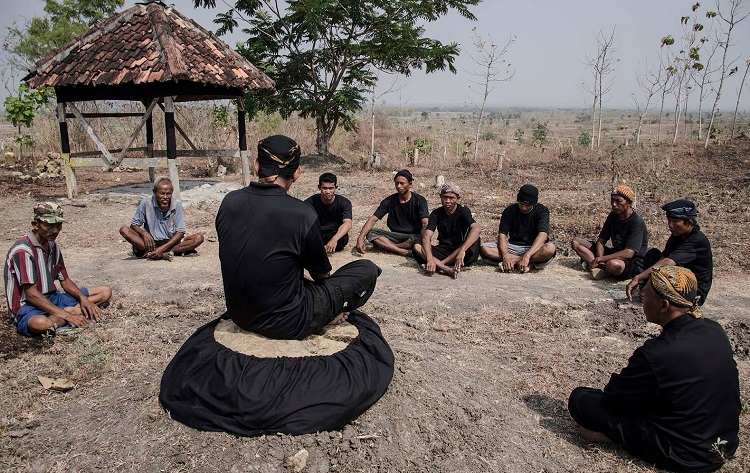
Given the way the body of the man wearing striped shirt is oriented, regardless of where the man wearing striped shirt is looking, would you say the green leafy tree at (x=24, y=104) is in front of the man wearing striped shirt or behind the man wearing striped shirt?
behind

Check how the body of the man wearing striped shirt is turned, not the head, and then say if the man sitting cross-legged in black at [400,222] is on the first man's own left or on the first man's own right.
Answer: on the first man's own left

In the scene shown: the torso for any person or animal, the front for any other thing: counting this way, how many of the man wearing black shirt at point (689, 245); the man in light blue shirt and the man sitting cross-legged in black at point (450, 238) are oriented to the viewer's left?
1

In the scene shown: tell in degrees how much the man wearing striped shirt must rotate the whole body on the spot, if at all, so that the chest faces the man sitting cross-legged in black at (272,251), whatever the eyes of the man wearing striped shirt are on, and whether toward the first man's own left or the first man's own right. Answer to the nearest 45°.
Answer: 0° — they already face them

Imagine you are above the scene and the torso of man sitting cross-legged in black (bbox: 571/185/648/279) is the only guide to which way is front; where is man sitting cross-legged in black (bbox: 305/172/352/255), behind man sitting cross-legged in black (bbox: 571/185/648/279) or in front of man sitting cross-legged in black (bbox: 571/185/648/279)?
in front

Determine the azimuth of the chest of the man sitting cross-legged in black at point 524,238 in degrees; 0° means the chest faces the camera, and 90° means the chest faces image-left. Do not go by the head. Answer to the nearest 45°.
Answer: approximately 0°

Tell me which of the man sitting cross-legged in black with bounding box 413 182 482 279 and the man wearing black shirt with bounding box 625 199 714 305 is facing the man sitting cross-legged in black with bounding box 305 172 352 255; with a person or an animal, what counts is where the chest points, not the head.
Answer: the man wearing black shirt

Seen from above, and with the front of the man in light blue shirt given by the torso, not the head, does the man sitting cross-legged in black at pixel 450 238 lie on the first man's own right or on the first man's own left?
on the first man's own left

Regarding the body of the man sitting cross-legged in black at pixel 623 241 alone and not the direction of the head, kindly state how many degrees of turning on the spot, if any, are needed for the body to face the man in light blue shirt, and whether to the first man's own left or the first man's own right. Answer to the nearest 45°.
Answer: approximately 45° to the first man's own right

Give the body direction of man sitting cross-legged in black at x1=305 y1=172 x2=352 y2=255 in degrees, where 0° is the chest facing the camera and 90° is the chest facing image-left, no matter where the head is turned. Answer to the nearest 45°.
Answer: approximately 0°

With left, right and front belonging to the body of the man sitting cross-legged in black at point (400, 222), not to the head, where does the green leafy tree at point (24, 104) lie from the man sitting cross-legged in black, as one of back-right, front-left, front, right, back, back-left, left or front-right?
right

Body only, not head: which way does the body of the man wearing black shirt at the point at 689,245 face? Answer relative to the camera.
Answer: to the viewer's left

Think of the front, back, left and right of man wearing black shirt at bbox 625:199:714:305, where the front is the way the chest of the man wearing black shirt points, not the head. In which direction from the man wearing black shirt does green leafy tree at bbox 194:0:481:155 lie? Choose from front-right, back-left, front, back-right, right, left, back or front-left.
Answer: front-right

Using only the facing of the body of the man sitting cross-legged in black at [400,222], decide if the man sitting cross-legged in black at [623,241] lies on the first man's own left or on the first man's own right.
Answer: on the first man's own left

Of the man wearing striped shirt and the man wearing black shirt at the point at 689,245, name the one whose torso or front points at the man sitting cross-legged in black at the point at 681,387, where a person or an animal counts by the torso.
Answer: the man wearing striped shirt

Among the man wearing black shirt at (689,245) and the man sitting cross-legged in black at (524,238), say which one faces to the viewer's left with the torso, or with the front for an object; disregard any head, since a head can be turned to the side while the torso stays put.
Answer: the man wearing black shirt
